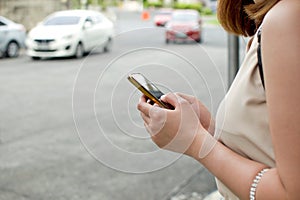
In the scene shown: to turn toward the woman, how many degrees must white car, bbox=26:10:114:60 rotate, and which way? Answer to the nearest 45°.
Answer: approximately 45° to its left

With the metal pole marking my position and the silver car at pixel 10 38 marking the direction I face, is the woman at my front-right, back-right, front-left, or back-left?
back-left

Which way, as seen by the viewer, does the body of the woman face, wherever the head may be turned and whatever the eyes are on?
to the viewer's left

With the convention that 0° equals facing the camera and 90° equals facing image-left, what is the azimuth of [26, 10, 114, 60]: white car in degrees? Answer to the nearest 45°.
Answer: approximately 45°

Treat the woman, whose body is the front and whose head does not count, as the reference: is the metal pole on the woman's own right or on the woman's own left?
on the woman's own right

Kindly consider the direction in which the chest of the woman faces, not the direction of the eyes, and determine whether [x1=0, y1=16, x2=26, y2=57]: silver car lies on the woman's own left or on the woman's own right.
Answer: on the woman's own right
